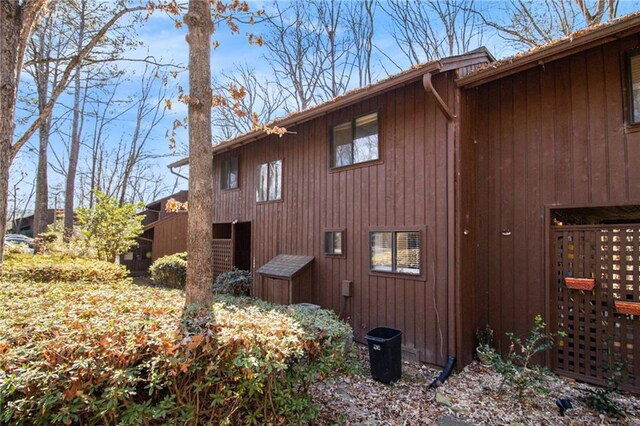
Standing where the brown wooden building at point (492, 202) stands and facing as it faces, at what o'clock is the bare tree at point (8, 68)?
The bare tree is roughly at 1 o'clock from the brown wooden building.

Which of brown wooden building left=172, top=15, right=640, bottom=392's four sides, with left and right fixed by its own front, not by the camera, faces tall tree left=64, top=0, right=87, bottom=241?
right

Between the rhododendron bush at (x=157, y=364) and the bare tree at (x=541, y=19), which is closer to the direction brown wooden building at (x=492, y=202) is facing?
the rhododendron bush

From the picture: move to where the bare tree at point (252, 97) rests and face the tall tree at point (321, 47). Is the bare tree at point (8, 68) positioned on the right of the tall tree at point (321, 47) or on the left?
right

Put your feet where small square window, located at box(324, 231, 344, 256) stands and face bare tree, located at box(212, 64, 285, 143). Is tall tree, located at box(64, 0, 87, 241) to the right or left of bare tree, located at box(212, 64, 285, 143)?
left

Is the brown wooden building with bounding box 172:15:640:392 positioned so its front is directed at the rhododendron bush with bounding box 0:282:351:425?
yes

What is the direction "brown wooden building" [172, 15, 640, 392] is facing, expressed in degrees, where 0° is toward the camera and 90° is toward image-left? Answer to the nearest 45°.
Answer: approximately 45°

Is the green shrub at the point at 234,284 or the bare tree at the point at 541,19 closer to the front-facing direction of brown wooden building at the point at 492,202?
the green shrub

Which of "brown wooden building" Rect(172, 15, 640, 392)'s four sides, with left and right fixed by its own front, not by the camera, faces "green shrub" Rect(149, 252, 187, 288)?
right

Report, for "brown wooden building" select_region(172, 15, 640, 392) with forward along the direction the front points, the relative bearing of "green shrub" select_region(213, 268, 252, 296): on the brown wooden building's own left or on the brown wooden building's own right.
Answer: on the brown wooden building's own right

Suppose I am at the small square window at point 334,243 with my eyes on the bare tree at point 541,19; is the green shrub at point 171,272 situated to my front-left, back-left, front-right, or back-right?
back-left
